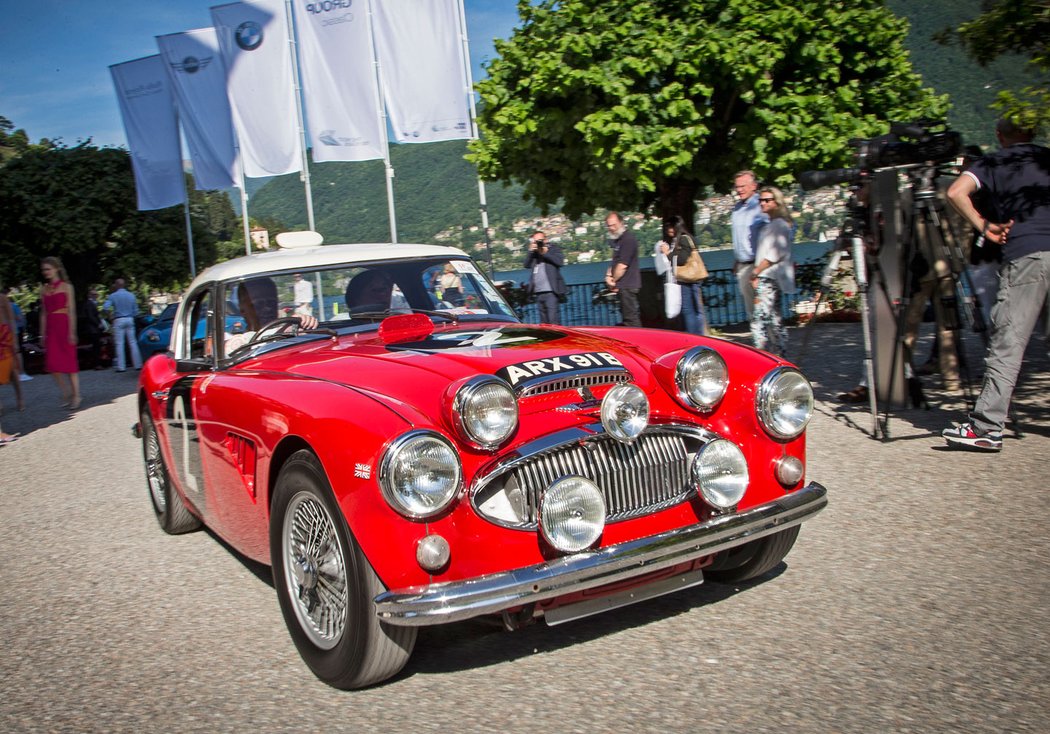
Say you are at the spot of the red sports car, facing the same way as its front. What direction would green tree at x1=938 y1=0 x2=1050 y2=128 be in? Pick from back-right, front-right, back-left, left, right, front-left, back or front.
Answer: left

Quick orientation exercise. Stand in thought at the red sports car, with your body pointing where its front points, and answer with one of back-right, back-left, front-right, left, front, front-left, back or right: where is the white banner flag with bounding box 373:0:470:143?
back-left

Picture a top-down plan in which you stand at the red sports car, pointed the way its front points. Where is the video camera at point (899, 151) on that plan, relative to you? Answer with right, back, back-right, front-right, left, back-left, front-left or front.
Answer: left

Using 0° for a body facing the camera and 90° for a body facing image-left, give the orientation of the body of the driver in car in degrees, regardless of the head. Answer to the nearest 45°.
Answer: approximately 315°

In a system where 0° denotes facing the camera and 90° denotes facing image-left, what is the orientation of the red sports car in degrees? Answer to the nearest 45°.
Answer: approximately 315°

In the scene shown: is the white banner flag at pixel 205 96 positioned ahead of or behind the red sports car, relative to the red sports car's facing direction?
behind

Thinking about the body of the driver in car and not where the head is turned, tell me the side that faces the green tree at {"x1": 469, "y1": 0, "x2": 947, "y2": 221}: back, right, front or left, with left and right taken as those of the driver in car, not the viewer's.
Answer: left

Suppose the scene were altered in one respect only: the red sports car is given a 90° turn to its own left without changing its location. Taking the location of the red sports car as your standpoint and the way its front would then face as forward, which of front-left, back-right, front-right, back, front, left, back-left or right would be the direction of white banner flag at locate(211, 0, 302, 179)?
front-left
